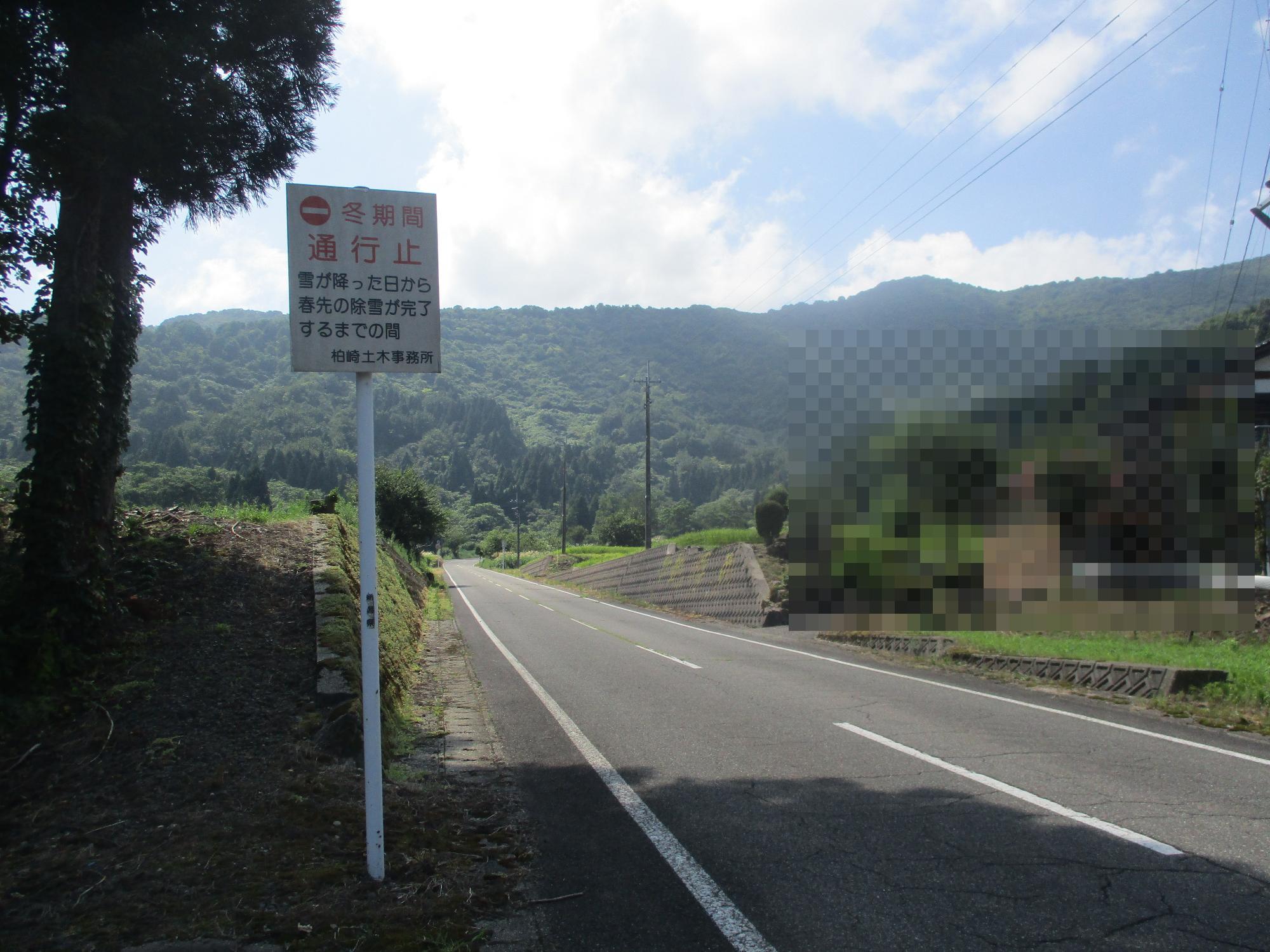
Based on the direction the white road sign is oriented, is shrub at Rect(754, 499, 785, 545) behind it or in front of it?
behind

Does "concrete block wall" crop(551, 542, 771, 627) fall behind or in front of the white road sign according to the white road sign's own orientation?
behind

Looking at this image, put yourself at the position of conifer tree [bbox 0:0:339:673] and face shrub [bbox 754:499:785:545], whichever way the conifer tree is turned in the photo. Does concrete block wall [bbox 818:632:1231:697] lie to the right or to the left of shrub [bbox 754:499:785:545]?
right

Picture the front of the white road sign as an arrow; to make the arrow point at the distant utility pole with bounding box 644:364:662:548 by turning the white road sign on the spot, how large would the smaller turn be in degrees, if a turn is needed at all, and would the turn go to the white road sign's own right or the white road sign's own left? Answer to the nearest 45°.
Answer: approximately 180°

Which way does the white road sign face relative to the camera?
toward the camera
